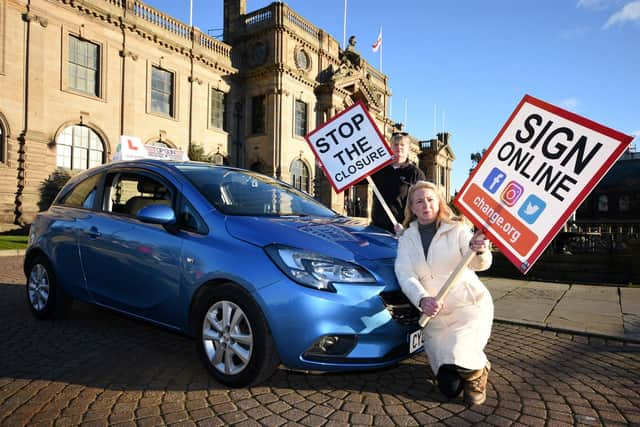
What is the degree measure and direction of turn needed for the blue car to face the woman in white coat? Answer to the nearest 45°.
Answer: approximately 45° to its left

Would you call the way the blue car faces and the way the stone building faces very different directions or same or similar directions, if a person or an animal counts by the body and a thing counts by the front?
same or similar directions

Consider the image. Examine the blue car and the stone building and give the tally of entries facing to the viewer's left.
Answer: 0

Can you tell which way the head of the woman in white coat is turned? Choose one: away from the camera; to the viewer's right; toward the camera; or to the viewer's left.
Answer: toward the camera

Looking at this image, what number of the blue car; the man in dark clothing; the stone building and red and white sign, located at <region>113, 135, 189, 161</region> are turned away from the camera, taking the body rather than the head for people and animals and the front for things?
0

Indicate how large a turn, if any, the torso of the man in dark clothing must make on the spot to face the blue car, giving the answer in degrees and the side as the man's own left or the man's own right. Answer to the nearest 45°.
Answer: approximately 45° to the man's own right

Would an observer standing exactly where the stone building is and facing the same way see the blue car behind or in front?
in front

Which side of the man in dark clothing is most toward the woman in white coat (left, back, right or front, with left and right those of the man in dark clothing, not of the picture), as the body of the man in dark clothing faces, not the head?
front

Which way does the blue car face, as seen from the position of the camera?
facing the viewer and to the right of the viewer

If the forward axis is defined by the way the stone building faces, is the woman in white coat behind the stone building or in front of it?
in front

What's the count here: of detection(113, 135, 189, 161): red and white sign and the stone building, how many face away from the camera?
0

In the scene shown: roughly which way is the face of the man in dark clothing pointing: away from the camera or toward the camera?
toward the camera

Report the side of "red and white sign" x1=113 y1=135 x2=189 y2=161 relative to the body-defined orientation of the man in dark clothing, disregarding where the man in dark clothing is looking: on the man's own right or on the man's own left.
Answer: on the man's own right

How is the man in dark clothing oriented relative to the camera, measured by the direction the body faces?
toward the camera
